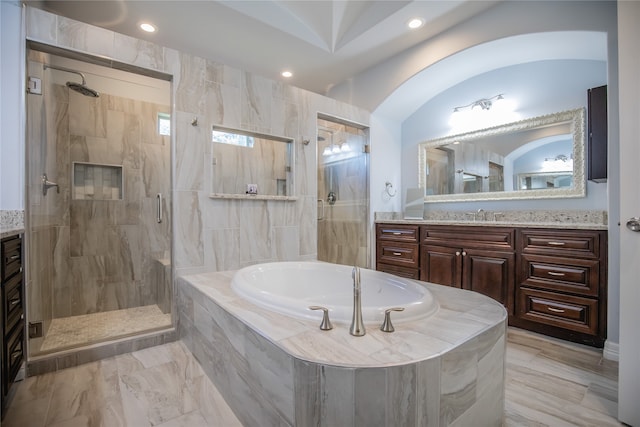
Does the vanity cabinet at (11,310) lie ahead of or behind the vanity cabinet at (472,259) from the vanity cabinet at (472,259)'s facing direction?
ahead

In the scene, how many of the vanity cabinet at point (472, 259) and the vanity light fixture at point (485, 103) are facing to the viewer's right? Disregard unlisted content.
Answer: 0

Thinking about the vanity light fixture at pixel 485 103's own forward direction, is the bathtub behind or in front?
in front

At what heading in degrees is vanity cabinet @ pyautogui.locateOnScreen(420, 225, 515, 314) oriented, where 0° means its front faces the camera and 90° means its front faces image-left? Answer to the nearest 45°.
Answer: approximately 45°

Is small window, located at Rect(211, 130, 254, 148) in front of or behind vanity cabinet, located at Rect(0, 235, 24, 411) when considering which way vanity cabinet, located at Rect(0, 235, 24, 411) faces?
in front

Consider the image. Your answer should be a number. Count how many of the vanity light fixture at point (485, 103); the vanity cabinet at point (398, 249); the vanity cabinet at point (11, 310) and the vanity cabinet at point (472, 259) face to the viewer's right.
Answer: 1

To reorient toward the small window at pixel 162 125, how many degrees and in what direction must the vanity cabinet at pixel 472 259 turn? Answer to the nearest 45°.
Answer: approximately 45° to its right

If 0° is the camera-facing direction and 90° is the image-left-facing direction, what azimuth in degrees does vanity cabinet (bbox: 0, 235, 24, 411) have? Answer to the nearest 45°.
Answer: approximately 270°

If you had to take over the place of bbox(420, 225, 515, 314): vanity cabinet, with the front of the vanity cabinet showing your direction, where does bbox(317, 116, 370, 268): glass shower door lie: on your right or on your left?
on your right

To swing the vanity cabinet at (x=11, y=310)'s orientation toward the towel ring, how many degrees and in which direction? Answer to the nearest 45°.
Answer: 0° — it already faces it
